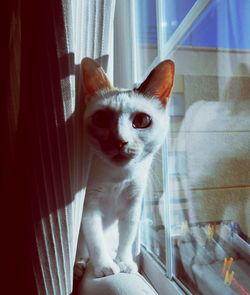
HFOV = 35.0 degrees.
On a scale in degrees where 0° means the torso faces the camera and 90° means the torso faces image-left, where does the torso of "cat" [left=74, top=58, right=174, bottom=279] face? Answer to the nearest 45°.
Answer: approximately 0°
